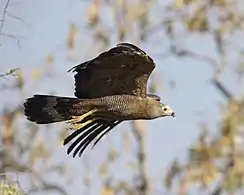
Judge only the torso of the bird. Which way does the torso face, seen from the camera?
to the viewer's right
